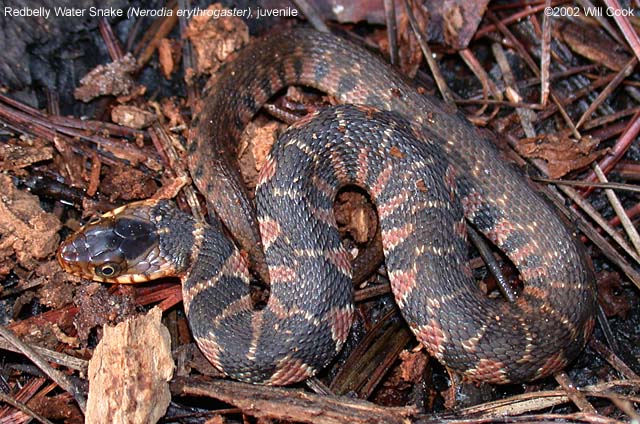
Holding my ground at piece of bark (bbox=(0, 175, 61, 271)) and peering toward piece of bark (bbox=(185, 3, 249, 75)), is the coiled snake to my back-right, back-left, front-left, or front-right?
front-right

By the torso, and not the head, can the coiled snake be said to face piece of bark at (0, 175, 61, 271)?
yes

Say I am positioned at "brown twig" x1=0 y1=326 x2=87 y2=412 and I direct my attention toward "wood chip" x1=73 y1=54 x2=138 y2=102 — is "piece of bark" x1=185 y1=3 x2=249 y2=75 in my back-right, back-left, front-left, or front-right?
front-right

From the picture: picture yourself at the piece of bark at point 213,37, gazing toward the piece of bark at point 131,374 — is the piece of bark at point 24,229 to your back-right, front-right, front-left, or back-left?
front-right

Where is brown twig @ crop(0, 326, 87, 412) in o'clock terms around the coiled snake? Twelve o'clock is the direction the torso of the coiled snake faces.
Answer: The brown twig is roughly at 11 o'clock from the coiled snake.

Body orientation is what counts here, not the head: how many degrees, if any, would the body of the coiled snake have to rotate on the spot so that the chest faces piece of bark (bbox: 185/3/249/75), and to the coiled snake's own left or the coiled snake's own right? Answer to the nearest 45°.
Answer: approximately 45° to the coiled snake's own right

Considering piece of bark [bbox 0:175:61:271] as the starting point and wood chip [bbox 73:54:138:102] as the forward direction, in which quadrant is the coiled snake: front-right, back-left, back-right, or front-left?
front-right

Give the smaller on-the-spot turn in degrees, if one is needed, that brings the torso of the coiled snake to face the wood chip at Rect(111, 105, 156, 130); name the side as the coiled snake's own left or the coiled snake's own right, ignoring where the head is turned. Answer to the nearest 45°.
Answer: approximately 45° to the coiled snake's own right

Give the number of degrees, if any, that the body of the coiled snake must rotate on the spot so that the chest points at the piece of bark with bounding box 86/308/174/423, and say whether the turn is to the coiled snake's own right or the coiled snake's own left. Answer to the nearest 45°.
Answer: approximately 45° to the coiled snake's own left

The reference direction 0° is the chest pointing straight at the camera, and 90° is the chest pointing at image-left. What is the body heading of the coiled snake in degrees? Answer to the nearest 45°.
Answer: approximately 90°
